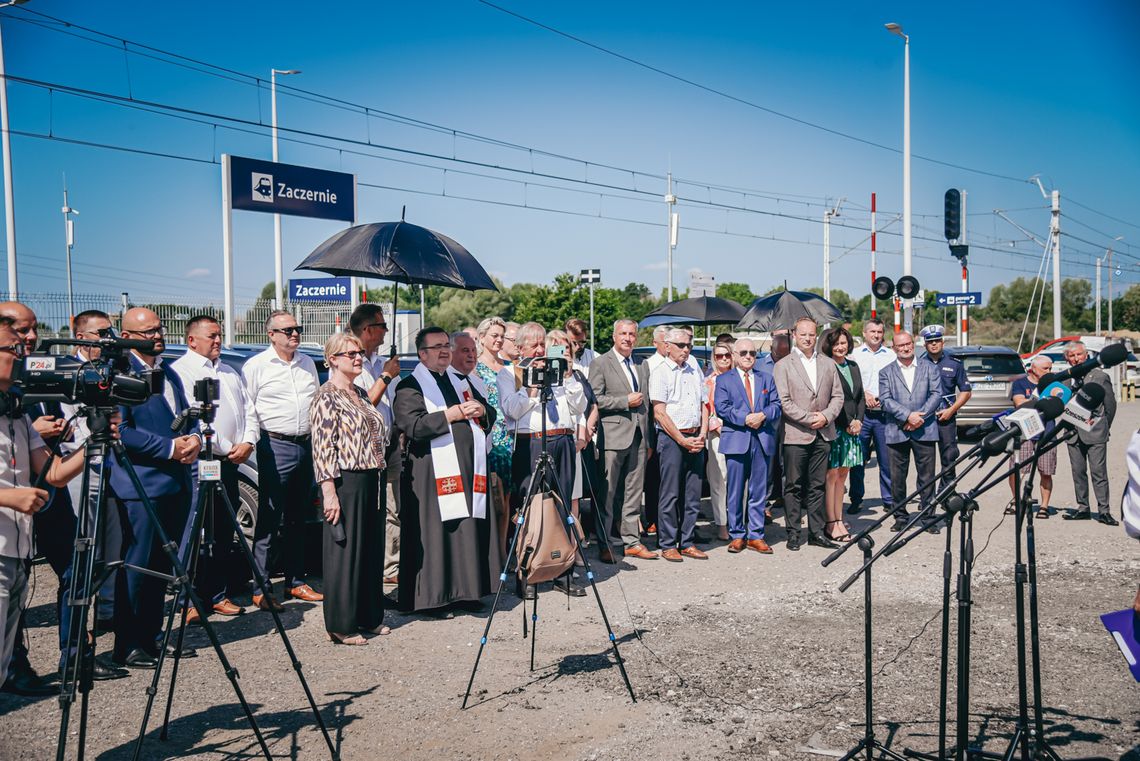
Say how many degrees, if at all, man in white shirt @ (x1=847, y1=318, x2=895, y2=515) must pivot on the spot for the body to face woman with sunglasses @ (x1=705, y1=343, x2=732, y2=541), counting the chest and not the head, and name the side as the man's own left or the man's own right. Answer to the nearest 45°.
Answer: approximately 45° to the man's own right

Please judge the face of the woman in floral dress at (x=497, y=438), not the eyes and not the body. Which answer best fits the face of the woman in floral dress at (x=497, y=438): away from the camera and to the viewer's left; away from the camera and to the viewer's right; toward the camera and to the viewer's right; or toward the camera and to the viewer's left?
toward the camera and to the viewer's right

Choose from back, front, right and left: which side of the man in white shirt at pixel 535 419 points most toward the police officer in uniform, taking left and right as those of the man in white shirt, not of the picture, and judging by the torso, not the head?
left

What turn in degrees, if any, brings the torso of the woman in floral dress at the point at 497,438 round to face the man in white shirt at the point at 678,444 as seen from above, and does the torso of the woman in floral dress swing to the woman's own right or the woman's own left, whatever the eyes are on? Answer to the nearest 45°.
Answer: approximately 90° to the woman's own left

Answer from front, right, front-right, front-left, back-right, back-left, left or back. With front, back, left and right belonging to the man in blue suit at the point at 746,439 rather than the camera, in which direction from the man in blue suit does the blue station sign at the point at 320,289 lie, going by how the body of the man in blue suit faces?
back-right

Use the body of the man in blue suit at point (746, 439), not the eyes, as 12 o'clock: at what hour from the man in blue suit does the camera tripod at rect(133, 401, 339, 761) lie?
The camera tripod is roughly at 1 o'clock from the man in blue suit.

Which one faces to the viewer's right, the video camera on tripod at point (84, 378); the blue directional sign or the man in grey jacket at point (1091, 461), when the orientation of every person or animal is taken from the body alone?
the video camera on tripod
